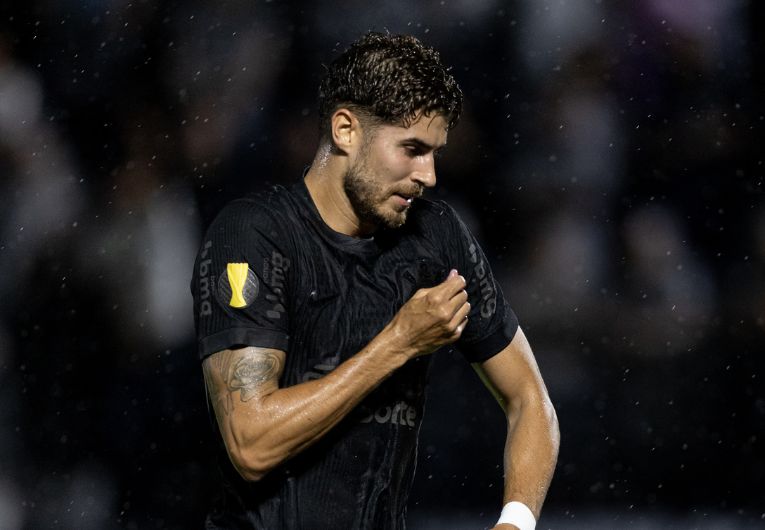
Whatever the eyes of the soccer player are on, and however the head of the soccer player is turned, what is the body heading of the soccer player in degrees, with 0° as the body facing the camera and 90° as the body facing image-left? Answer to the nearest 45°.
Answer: approximately 315°
